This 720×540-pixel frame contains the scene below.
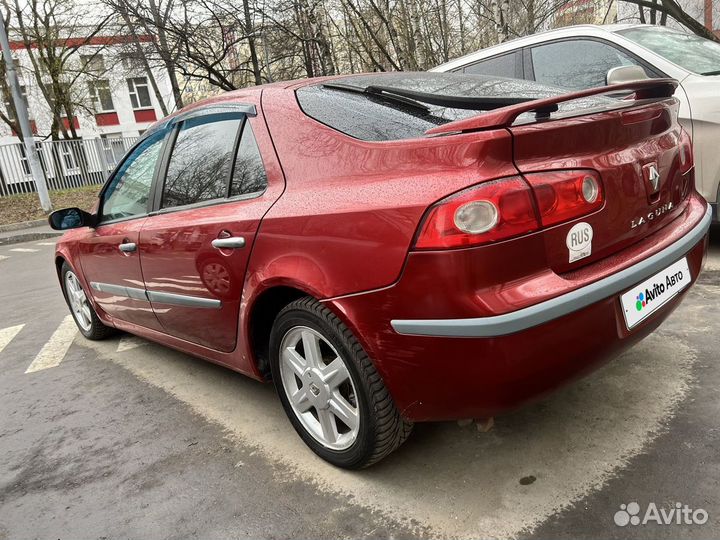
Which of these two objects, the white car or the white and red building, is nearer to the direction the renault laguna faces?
the white and red building

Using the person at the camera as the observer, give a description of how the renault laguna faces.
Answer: facing away from the viewer and to the left of the viewer

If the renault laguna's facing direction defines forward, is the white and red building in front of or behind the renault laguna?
in front

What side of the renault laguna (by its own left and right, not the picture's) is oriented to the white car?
right

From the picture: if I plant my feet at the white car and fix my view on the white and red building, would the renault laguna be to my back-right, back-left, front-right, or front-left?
back-left

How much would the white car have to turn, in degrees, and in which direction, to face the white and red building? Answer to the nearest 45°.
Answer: approximately 180°

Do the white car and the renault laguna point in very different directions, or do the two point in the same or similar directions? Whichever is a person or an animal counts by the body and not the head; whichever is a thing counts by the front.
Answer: very different directions

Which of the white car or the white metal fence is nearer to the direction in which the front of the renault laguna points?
the white metal fence

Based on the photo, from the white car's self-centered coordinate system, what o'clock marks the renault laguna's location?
The renault laguna is roughly at 2 o'clock from the white car.

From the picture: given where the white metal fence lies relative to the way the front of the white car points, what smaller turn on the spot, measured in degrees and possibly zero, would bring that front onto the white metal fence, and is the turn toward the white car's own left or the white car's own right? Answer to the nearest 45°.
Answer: approximately 180°

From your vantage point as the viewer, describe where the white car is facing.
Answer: facing the viewer and to the right of the viewer

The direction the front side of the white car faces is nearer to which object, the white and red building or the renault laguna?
the renault laguna
